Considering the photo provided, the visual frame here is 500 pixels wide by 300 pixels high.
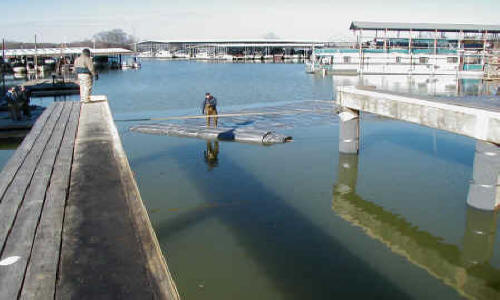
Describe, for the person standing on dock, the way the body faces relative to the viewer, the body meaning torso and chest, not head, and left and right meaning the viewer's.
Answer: facing away from the viewer and to the right of the viewer

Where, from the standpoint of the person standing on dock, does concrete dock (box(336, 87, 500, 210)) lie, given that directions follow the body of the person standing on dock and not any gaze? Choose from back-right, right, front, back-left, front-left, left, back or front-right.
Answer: right

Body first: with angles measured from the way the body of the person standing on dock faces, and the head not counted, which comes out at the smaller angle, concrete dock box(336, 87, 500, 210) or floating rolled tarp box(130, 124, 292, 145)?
the floating rolled tarp

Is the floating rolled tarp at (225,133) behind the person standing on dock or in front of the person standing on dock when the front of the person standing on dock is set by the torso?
in front
